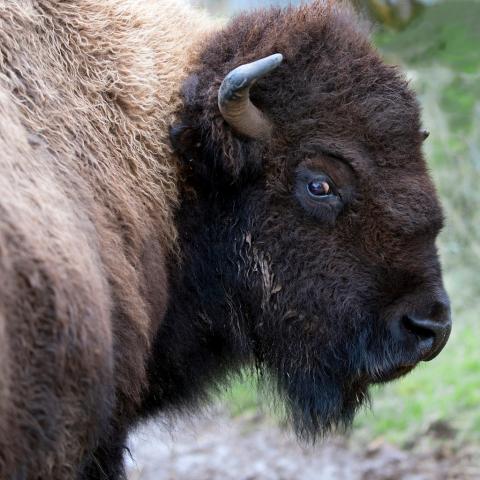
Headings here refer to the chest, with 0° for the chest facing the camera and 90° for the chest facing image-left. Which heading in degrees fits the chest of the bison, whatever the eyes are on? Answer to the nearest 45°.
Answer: approximately 270°
